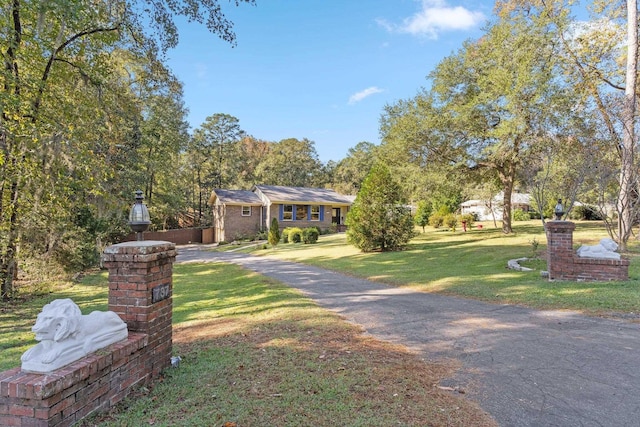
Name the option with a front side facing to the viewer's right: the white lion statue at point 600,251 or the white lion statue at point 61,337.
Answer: the white lion statue at point 600,251

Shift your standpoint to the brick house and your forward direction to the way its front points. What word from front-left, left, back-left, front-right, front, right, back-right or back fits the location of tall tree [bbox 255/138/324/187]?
back-left

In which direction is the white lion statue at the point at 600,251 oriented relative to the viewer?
to the viewer's right

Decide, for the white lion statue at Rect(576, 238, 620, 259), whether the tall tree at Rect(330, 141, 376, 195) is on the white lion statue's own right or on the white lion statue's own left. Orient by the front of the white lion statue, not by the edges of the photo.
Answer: on the white lion statue's own left

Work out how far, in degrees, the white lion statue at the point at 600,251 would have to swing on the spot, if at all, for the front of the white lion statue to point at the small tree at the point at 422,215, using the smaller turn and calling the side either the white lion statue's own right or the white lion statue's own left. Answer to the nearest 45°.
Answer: approximately 135° to the white lion statue's own left

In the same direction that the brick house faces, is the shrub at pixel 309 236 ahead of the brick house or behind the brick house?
ahead

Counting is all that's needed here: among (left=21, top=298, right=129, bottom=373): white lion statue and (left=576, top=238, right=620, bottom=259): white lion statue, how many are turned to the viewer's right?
1

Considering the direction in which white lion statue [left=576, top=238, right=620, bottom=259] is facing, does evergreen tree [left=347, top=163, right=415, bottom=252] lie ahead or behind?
behind

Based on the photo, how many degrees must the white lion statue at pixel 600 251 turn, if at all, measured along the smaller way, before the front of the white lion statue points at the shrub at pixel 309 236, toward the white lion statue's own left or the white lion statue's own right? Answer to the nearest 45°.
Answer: approximately 135° to the white lion statue's own left

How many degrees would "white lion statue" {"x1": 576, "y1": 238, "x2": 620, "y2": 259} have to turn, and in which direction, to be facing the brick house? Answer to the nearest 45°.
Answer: approximately 135° to its left

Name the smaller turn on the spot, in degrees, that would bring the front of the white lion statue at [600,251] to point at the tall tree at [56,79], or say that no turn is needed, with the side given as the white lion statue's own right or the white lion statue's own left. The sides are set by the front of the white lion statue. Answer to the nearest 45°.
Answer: approximately 135° to the white lion statue's own right
